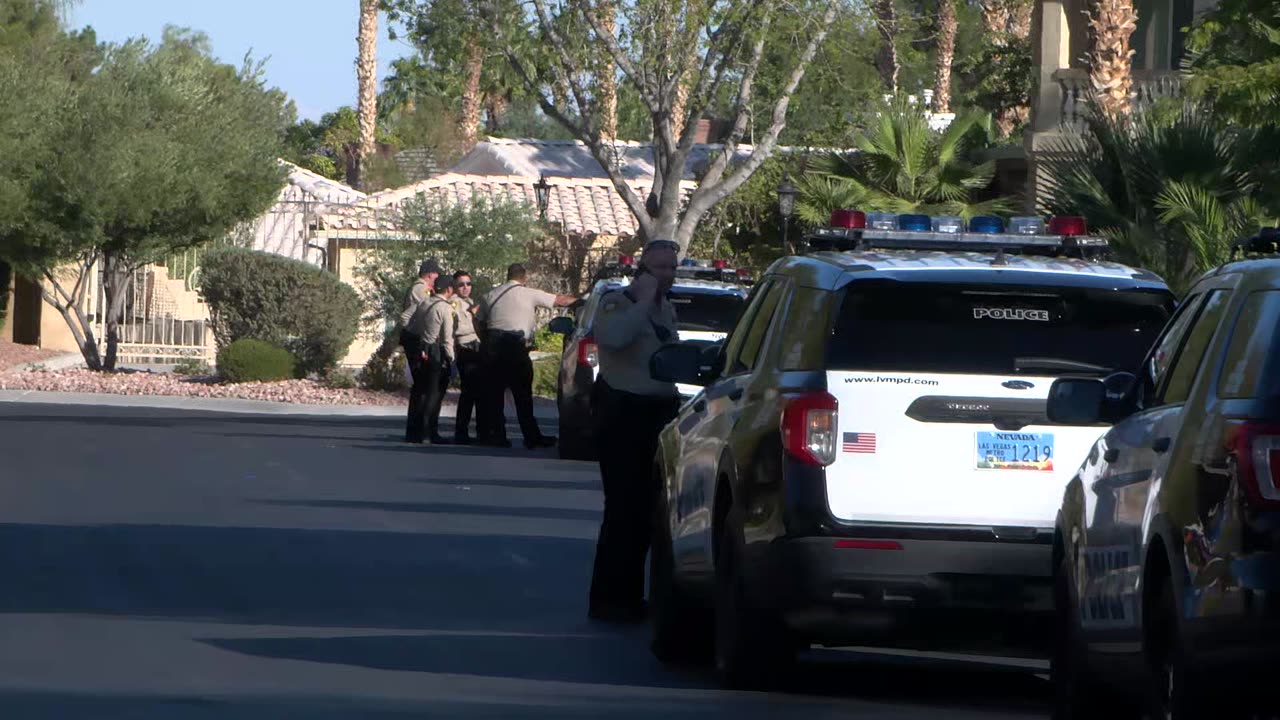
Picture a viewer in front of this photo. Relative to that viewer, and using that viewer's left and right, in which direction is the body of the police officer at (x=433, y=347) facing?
facing away from the viewer and to the right of the viewer

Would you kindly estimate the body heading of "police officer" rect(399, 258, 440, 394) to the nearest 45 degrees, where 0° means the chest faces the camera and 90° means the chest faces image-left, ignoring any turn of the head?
approximately 270°

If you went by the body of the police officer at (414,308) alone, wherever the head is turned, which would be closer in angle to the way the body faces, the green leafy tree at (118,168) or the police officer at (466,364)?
the police officer

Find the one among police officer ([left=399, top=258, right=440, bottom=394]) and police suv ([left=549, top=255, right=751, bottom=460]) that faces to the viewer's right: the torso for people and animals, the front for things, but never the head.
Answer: the police officer

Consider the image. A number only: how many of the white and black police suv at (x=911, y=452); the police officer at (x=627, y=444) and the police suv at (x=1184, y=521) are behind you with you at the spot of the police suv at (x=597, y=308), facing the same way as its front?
3

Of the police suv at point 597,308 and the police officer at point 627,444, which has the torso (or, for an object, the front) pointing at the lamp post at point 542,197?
the police suv

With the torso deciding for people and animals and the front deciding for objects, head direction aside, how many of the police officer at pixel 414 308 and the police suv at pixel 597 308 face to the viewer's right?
1

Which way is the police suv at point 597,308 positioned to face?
away from the camera

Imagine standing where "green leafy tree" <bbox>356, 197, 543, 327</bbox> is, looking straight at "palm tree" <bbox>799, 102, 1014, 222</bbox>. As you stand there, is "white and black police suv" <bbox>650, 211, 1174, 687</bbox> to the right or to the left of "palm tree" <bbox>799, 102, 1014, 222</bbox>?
right

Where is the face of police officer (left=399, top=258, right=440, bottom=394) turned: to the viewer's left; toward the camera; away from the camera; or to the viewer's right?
to the viewer's right
